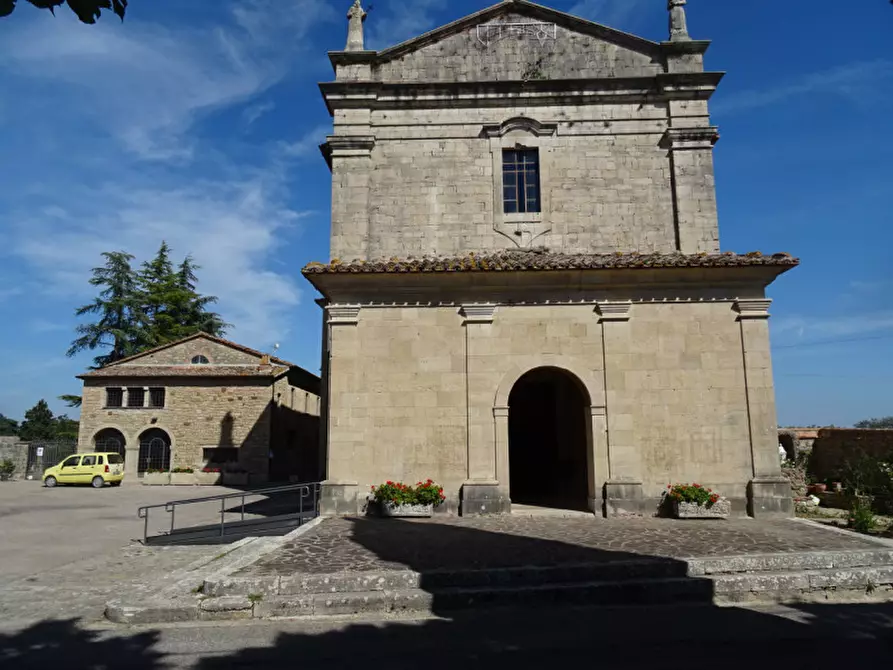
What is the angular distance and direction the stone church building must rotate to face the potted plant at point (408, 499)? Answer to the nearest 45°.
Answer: approximately 90° to its right

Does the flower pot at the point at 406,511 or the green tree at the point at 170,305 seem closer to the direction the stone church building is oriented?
the flower pot

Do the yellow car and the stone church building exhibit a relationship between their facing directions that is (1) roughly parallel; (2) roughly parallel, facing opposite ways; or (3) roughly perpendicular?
roughly perpendicular

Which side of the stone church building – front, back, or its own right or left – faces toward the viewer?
front

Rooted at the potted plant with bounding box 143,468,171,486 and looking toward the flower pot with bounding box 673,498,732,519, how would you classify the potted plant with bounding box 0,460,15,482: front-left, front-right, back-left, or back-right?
back-right

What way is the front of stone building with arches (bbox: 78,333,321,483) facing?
toward the camera

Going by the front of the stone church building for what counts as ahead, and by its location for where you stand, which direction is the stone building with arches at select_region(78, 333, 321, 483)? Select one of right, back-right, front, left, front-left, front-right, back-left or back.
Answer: back-right

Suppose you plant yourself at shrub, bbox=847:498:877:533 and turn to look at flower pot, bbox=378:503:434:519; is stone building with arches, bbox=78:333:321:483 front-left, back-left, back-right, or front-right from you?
front-right

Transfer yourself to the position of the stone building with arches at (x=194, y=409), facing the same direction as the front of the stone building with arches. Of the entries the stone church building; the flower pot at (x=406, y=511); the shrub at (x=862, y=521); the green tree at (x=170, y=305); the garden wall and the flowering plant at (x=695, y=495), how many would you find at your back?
1

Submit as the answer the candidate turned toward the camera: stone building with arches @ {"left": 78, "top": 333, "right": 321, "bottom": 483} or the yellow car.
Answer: the stone building with arches

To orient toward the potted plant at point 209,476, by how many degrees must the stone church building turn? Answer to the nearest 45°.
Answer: approximately 135° to its right
